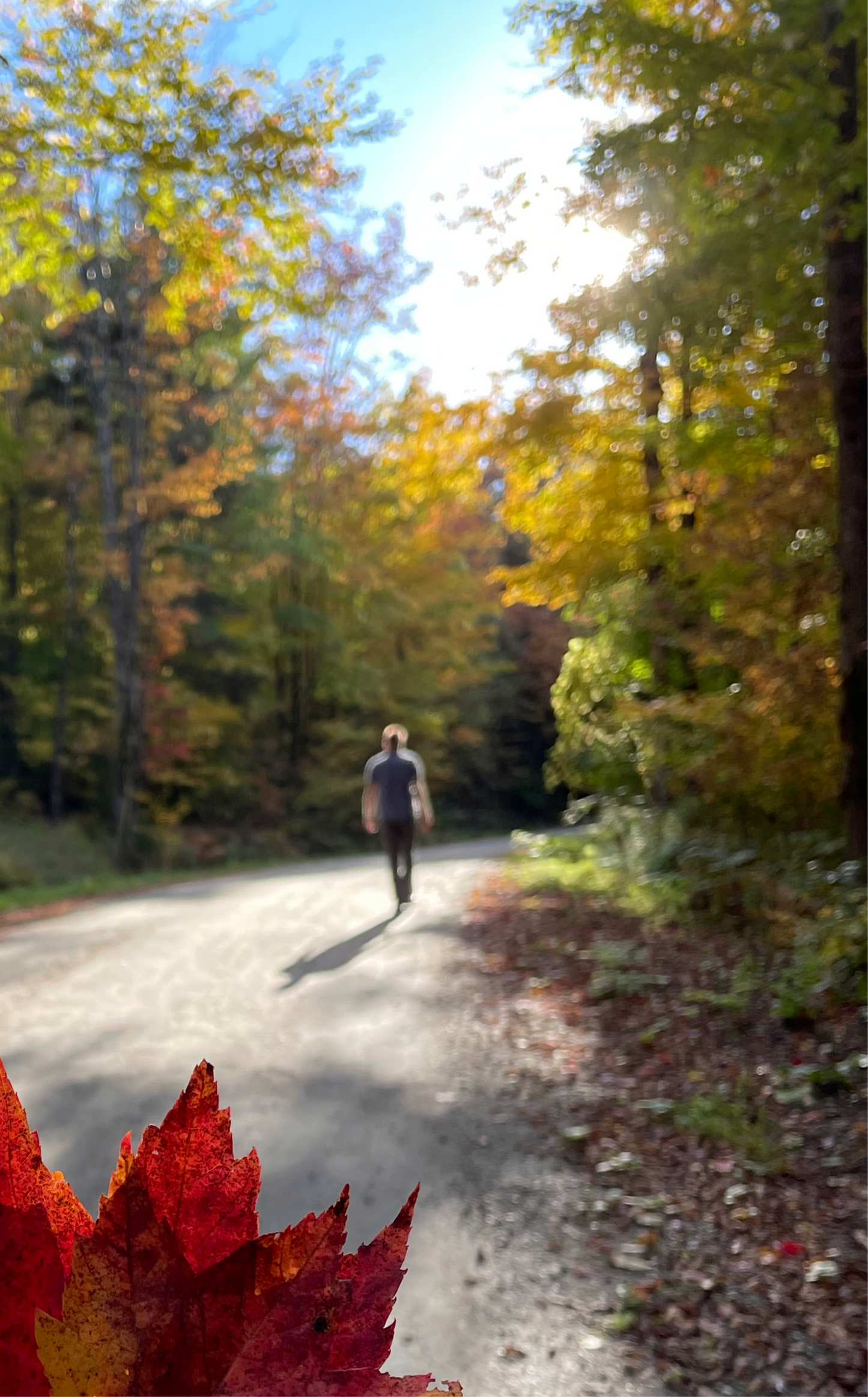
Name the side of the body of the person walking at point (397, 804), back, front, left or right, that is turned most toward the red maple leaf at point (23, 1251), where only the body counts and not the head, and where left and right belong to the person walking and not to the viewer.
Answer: back

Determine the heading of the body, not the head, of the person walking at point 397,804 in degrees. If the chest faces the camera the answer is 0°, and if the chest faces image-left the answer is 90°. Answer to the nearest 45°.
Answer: approximately 180°

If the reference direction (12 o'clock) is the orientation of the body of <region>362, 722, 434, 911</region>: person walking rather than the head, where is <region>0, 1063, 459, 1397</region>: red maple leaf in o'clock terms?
The red maple leaf is roughly at 6 o'clock from the person walking.

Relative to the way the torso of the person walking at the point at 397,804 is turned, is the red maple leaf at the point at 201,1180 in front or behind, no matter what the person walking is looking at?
behind
